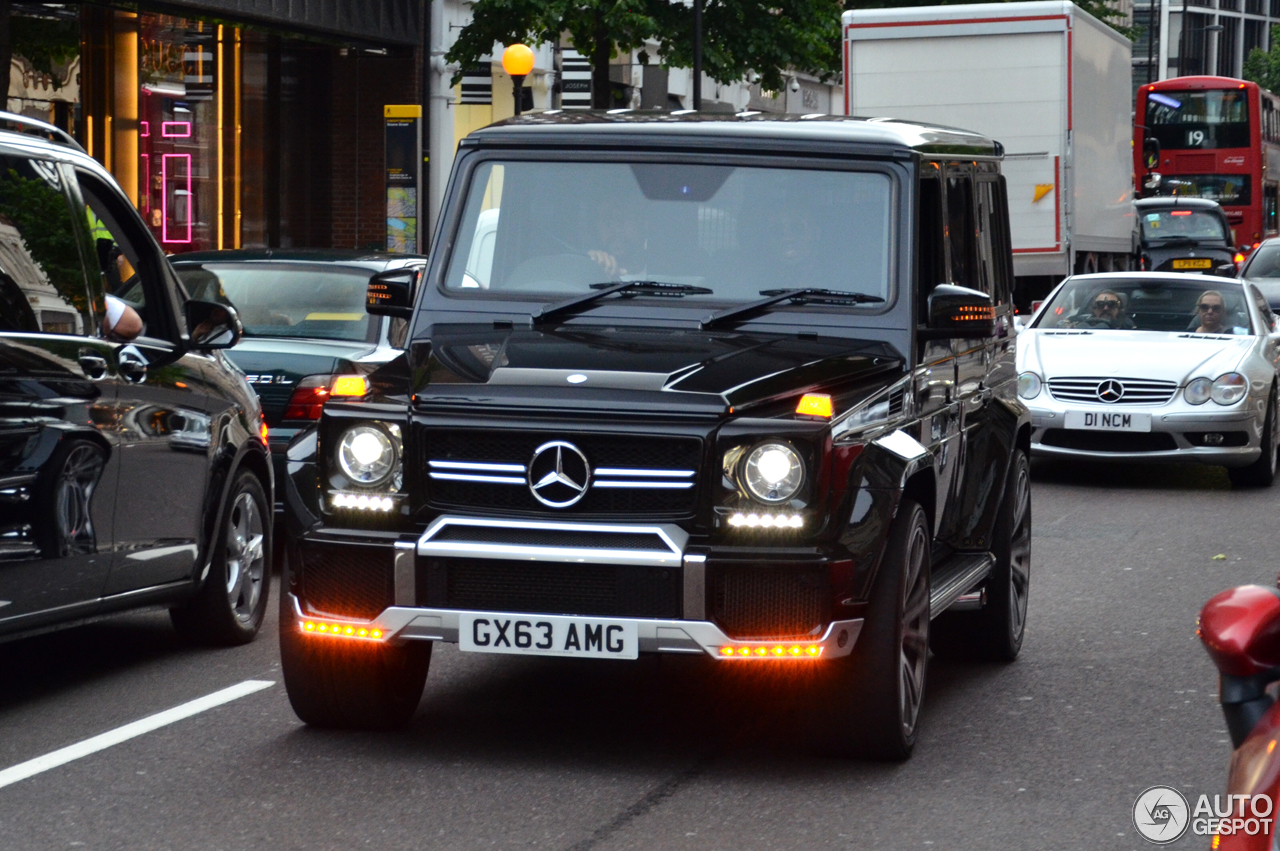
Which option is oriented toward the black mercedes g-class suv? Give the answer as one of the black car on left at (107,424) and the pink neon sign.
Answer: the pink neon sign

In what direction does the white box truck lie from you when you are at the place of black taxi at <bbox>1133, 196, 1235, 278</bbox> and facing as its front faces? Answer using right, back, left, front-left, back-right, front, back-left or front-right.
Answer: back

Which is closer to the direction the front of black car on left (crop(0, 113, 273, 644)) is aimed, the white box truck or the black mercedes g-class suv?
the white box truck

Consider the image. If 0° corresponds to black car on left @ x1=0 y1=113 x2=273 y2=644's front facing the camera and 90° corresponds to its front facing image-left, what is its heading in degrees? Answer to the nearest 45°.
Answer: approximately 225°
